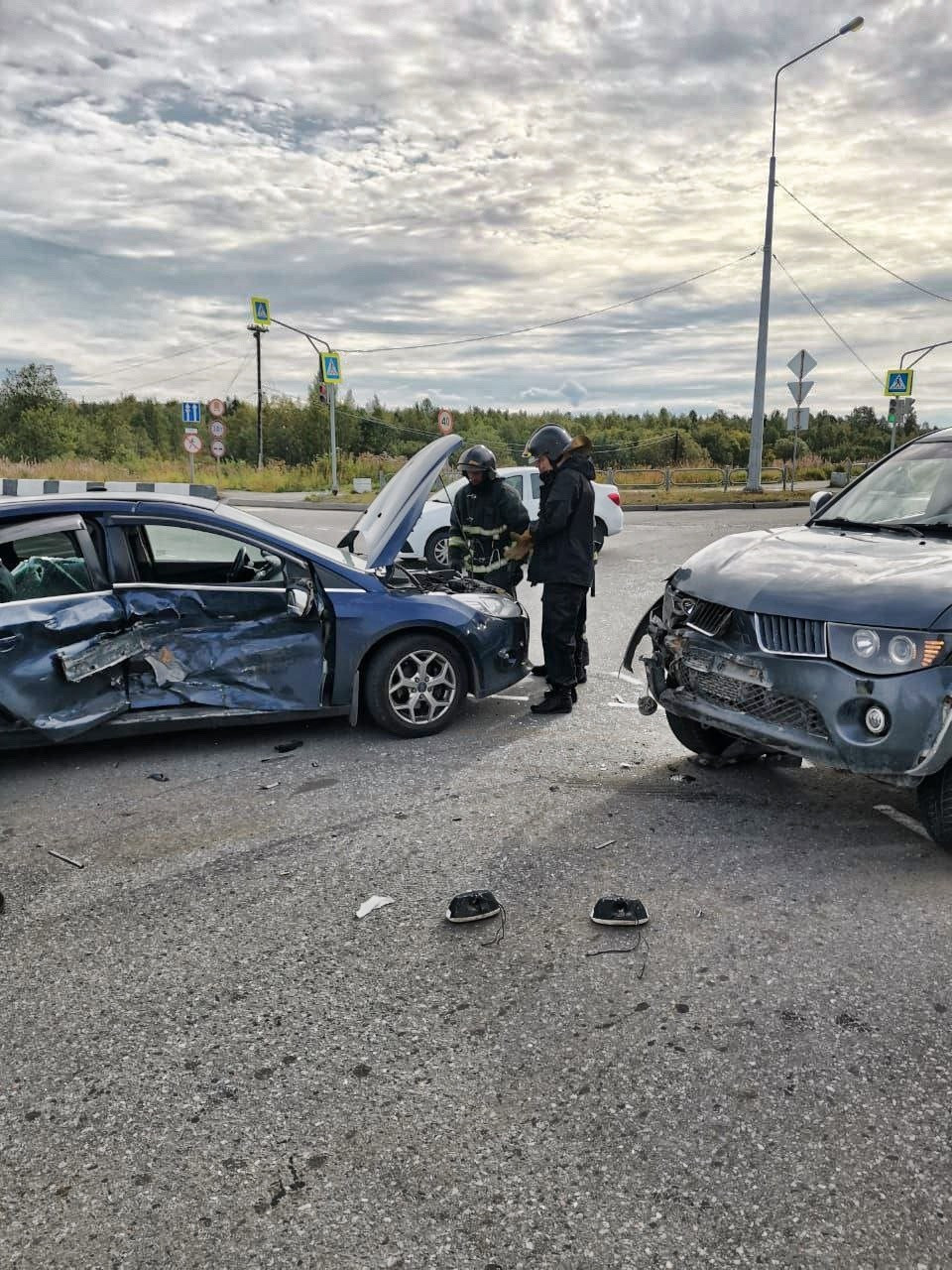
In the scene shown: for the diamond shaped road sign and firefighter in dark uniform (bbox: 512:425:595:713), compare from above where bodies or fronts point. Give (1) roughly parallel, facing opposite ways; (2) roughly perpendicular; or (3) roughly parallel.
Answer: roughly perpendicular

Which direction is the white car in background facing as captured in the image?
to the viewer's left

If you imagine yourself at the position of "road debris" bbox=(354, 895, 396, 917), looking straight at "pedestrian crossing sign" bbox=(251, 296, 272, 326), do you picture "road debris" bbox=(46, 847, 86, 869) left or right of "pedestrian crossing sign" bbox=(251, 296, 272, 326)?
left

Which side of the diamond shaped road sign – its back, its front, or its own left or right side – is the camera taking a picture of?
back

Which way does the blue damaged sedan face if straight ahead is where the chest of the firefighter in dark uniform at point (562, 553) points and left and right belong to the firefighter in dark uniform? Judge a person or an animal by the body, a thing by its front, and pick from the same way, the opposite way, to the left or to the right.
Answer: the opposite way

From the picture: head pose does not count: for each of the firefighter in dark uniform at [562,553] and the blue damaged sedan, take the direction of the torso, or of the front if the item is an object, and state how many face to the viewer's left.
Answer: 1

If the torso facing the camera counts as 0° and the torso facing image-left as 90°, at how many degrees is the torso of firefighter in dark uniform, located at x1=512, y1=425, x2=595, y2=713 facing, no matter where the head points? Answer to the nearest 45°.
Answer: approximately 90°

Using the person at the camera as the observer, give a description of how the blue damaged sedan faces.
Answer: facing to the right of the viewer

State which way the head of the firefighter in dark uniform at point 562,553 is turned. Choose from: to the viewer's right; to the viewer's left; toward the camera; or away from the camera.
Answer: to the viewer's left

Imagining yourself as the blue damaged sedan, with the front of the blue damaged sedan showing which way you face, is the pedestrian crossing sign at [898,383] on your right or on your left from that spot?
on your left

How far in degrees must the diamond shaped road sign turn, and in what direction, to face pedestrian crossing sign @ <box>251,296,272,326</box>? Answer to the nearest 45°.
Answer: approximately 90° to its left

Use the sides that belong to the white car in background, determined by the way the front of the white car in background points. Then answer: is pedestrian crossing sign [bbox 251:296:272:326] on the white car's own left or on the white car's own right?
on the white car's own right
